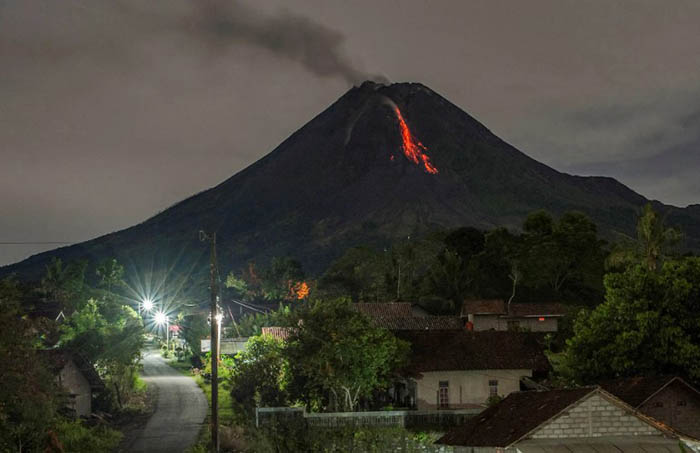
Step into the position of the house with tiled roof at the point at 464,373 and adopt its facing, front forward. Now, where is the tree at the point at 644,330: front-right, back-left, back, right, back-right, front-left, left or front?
front-left

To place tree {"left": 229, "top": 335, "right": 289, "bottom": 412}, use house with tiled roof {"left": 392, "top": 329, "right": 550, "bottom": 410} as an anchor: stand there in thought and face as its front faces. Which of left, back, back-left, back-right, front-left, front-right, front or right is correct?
right

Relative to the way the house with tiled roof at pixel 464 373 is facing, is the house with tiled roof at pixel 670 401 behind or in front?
in front

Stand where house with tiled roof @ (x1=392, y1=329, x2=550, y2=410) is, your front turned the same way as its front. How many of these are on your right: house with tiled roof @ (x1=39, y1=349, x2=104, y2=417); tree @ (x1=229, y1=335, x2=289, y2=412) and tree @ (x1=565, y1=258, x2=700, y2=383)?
2

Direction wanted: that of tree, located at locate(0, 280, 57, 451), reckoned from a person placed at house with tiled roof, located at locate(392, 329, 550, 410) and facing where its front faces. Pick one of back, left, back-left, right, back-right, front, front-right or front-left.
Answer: front-right

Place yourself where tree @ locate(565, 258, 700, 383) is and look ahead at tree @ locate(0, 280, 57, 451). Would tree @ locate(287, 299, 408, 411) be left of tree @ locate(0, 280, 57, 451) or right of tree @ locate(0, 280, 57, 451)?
right

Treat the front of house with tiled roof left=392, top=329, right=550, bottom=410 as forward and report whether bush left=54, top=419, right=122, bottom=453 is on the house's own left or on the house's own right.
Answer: on the house's own right

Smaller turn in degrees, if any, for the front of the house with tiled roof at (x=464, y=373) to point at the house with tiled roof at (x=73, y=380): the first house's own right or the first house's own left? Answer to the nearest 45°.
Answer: approximately 90° to the first house's own right

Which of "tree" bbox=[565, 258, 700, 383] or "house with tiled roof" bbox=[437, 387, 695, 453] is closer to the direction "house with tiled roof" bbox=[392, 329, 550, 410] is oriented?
the house with tiled roof

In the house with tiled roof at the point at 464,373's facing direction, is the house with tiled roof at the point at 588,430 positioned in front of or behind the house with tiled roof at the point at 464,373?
in front

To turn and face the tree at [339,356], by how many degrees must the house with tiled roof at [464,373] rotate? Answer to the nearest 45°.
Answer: approximately 45° to its right

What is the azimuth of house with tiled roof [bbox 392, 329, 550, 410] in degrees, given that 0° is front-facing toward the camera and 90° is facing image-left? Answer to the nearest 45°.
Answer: approximately 0°

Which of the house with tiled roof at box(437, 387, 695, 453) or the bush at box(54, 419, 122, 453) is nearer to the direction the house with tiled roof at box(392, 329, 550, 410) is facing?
the house with tiled roof
